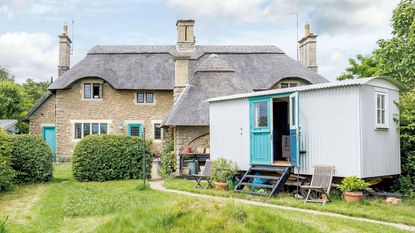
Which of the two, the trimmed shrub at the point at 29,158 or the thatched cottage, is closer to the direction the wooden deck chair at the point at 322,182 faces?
the trimmed shrub

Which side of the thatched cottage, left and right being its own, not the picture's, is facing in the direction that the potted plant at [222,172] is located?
front

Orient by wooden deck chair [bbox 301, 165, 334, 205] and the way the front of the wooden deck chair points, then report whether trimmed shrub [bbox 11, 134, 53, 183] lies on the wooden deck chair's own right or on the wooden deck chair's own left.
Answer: on the wooden deck chair's own right

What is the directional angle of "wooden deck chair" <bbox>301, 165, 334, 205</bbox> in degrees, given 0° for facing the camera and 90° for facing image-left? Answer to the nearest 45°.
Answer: approximately 45°

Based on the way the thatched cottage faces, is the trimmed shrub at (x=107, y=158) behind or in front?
in front

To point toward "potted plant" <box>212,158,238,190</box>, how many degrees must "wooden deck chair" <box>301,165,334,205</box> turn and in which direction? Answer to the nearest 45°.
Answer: approximately 90° to its right

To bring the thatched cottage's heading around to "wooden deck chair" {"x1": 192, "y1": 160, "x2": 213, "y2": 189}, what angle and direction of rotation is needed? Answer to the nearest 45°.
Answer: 0° — it already faces it

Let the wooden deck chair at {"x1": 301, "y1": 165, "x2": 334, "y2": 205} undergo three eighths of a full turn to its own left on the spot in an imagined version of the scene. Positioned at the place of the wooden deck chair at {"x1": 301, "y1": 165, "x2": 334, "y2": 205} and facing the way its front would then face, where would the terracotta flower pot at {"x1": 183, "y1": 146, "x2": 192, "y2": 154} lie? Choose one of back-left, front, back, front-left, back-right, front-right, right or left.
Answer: back-left

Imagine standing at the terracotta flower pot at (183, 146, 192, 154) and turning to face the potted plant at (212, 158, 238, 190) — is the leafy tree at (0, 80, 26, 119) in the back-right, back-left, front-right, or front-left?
back-right

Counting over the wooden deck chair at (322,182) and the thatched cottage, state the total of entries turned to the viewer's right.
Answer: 0

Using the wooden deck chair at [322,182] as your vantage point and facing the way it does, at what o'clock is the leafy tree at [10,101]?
The leafy tree is roughly at 3 o'clock from the wooden deck chair.

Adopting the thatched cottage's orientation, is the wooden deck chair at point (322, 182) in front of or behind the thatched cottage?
in front
